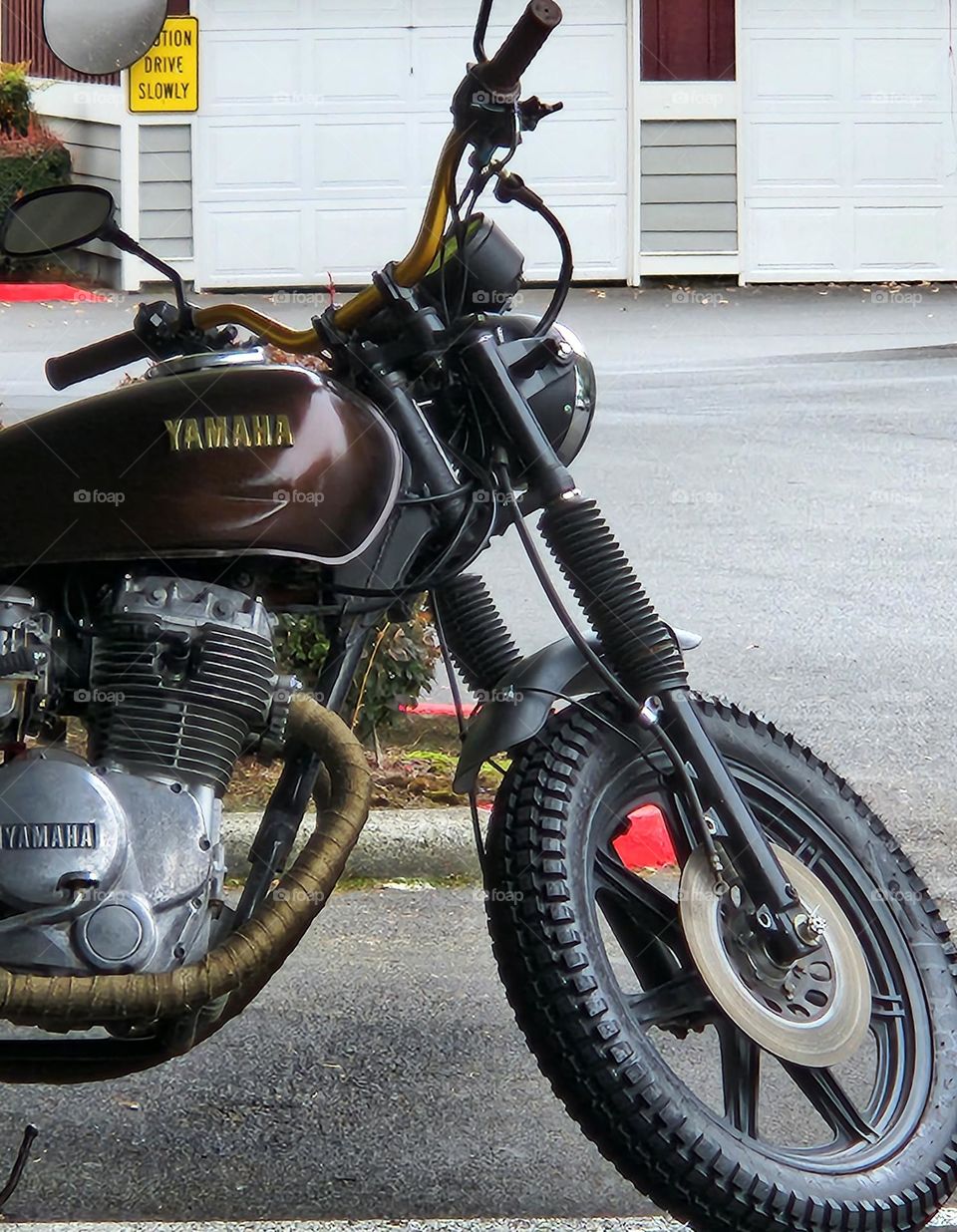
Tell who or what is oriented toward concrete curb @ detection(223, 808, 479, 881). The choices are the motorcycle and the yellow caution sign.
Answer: the yellow caution sign

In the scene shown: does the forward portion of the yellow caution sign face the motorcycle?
yes

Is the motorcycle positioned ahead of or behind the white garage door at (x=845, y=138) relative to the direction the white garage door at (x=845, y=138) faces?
ahead

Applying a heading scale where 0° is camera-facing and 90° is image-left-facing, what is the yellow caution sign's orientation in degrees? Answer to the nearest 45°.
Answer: approximately 0°

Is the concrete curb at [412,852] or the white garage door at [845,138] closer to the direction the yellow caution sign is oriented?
the concrete curb

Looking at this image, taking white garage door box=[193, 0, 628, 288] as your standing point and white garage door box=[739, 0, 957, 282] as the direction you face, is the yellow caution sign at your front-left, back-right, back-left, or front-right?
back-right

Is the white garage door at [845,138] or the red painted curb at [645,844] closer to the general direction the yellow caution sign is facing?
the red painted curb

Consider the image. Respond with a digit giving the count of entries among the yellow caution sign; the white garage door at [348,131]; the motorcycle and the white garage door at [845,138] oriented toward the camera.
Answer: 3

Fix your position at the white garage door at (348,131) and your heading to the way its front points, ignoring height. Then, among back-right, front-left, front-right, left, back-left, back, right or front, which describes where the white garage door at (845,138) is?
left

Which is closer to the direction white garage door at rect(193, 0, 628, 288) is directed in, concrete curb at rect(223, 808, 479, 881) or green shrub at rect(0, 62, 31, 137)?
the concrete curb

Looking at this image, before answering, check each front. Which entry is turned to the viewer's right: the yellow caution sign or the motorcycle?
the motorcycle

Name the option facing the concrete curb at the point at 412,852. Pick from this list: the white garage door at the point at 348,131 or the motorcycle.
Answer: the white garage door

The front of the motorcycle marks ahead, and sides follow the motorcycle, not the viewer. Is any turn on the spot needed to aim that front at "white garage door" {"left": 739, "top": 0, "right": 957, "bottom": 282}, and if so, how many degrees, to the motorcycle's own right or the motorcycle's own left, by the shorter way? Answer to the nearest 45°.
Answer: approximately 90° to the motorcycle's own left

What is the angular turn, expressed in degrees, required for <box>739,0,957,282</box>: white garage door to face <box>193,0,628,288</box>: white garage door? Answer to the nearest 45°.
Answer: approximately 90° to its right
